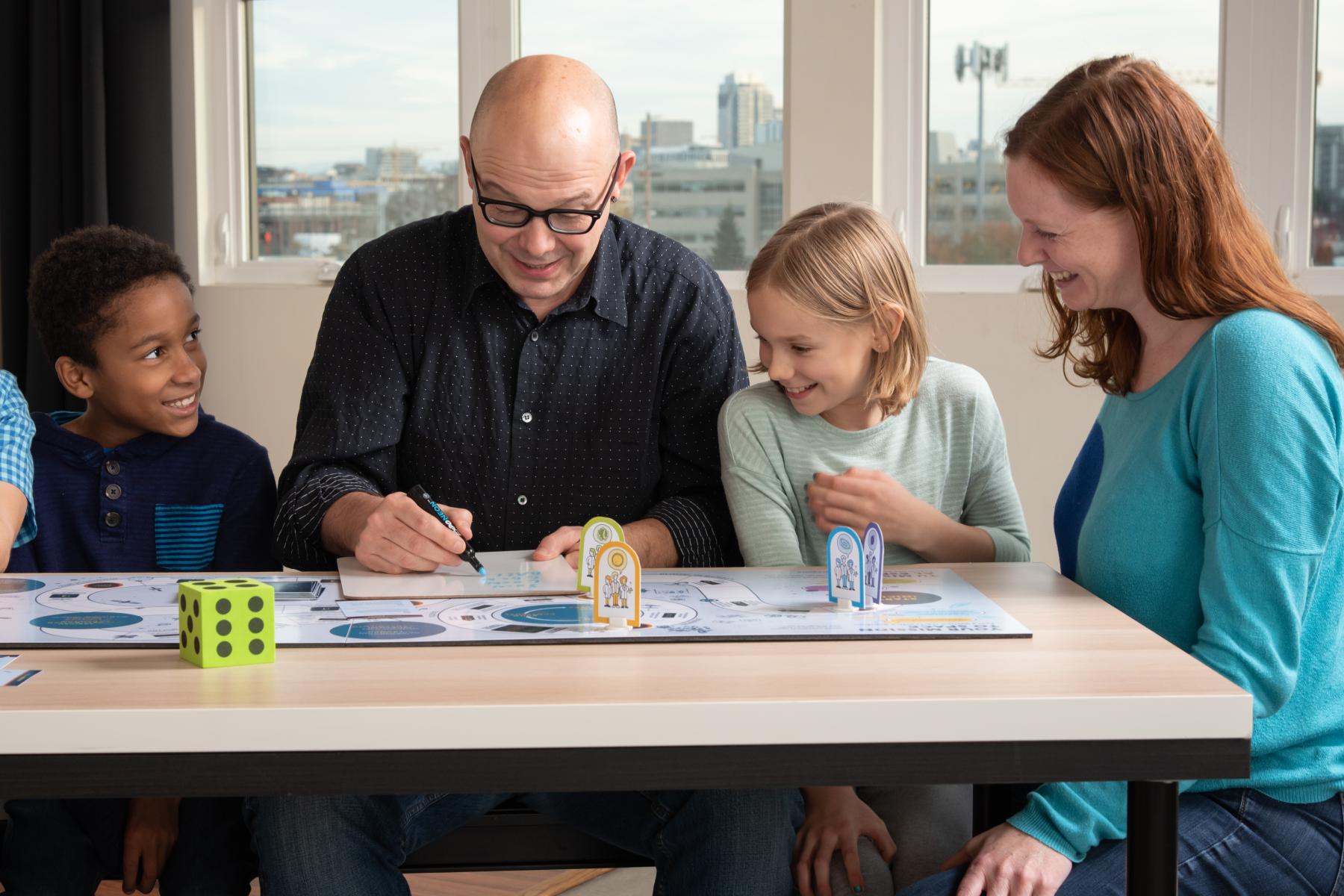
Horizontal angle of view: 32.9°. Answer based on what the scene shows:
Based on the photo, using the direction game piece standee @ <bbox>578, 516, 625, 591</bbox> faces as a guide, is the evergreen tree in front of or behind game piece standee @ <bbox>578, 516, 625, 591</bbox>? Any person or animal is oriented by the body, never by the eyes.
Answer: behind

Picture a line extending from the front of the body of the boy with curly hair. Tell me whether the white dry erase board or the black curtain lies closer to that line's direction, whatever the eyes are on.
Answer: the white dry erase board

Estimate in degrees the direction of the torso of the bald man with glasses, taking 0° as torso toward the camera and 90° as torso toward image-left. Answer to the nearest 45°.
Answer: approximately 0°

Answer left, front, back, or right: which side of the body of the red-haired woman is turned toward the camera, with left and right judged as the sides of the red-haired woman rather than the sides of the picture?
left

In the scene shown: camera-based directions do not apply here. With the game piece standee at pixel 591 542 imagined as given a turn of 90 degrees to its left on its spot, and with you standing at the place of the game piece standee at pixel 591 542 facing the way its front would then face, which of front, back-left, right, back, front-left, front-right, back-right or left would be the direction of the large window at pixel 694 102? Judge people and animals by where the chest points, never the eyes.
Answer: left

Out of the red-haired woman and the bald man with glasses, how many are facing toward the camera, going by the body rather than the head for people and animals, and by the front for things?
1

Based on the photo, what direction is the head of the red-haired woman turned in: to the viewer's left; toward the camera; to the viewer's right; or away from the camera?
to the viewer's left

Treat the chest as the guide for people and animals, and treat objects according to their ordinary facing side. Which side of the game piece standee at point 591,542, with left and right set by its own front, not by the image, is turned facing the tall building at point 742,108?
back

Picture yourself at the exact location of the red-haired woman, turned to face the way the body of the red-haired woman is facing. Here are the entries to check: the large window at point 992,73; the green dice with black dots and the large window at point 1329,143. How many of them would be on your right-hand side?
2

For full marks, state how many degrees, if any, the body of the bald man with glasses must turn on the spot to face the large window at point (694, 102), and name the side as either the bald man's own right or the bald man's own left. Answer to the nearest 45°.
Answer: approximately 180°
